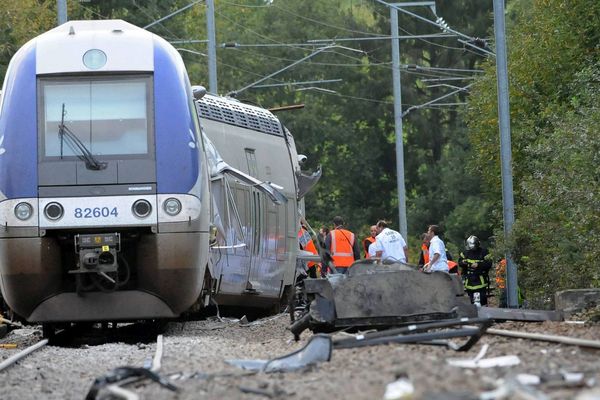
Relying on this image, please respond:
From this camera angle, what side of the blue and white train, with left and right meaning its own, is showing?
front

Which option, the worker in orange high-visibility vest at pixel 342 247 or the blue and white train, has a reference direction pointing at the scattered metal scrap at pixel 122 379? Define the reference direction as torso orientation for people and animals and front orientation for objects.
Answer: the blue and white train

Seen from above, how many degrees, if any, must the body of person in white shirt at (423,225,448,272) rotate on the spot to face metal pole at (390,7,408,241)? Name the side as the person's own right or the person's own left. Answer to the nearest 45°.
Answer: approximately 90° to the person's own right
